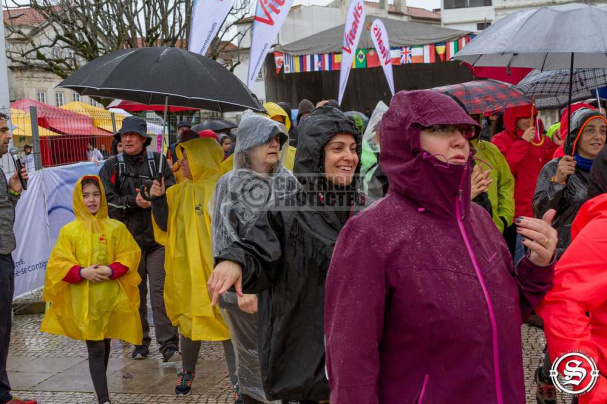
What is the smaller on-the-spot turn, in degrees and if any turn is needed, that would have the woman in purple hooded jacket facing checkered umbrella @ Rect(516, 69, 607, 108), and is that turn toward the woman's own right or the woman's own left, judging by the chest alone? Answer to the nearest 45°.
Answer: approximately 135° to the woman's own left

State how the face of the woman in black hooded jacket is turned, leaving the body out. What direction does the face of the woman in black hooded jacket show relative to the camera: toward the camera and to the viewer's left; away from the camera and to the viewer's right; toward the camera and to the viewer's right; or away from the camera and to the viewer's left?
toward the camera and to the viewer's right

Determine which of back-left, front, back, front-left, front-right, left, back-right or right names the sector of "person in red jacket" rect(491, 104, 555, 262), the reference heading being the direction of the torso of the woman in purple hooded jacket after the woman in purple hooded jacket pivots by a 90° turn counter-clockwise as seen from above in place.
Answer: front-left

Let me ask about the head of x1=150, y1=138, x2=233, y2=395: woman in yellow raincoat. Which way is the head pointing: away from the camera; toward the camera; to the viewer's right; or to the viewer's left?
to the viewer's left

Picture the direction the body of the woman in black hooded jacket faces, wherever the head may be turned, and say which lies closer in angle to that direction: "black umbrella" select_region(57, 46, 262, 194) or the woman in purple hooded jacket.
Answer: the woman in purple hooded jacket

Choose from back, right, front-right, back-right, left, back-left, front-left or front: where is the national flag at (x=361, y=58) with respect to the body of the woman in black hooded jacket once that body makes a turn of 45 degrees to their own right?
back

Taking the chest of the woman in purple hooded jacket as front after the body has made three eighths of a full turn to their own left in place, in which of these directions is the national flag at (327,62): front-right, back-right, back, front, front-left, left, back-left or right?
front
